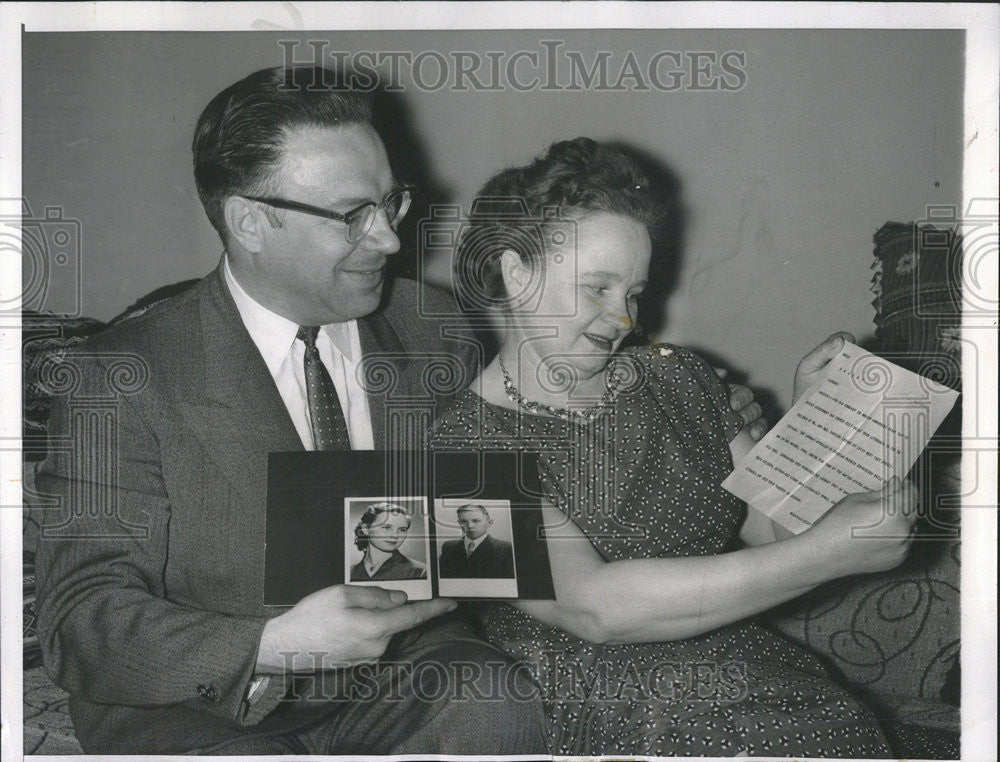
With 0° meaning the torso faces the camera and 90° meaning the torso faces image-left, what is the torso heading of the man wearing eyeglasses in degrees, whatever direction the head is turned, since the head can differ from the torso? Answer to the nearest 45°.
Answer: approximately 315°

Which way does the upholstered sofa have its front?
toward the camera
